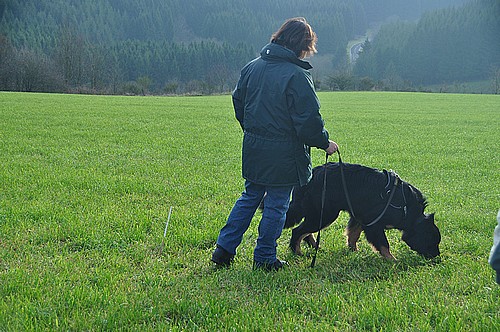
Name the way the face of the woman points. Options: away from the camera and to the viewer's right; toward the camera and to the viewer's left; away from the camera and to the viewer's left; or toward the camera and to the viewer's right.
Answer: away from the camera and to the viewer's right

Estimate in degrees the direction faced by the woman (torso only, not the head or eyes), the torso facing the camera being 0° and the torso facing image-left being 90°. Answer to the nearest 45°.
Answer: approximately 225°

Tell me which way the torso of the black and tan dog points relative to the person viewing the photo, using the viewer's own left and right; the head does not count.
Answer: facing to the right of the viewer

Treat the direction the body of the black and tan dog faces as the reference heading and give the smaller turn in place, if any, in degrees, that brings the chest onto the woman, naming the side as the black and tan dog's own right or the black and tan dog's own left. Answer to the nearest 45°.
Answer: approximately 135° to the black and tan dog's own right
